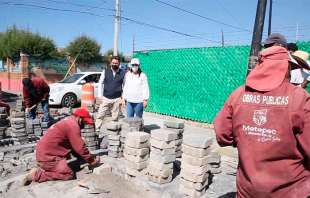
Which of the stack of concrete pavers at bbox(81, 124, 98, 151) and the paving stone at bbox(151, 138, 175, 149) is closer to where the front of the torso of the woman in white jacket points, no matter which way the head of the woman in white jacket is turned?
the paving stone

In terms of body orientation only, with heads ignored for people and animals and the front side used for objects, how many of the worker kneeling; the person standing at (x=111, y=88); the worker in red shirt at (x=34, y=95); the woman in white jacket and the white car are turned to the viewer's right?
1

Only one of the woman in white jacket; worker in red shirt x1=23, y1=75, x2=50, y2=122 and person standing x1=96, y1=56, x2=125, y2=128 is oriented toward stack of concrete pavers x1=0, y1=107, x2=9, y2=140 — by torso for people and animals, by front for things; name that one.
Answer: the worker in red shirt

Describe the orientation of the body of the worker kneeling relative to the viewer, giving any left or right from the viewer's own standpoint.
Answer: facing to the right of the viewer

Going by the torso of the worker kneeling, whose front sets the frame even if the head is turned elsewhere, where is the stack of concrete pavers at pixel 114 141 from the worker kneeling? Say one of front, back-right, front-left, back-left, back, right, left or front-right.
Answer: front-left

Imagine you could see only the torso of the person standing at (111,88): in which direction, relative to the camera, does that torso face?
toward the camera

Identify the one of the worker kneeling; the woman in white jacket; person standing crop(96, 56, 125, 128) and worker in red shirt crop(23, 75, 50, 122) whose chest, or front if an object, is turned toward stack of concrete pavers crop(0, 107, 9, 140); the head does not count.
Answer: the worker in red shirt

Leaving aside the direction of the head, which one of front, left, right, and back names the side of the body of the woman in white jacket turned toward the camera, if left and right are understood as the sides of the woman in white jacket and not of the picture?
front
